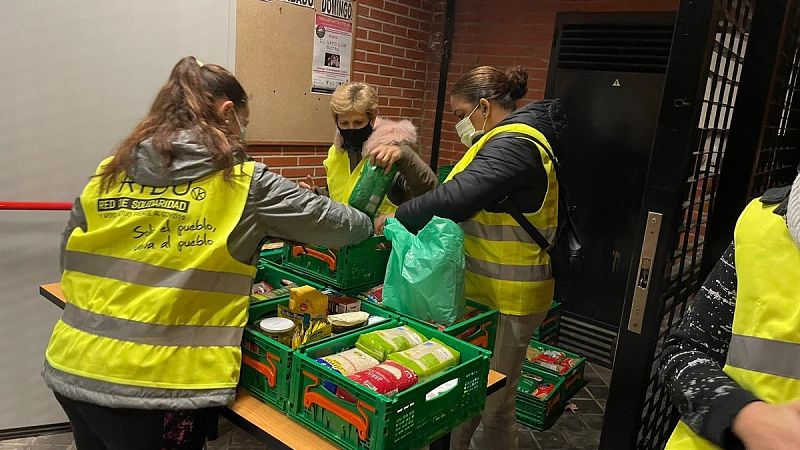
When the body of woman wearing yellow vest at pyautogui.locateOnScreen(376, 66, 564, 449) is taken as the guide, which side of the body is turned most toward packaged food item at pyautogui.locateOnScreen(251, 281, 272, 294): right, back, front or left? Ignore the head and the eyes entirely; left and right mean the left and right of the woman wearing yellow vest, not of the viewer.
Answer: front

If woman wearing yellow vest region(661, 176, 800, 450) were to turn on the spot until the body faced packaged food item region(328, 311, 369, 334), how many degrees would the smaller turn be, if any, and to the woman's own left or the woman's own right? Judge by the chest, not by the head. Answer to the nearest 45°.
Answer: approximately 90° to the woman's own right

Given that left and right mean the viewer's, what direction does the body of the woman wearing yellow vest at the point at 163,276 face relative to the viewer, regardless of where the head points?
facing away from the viewer and to the right of the viewer

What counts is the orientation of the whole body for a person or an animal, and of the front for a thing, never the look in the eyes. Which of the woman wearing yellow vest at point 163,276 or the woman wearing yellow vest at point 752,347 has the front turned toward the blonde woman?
the woman wearing yellow vest at point 163,276

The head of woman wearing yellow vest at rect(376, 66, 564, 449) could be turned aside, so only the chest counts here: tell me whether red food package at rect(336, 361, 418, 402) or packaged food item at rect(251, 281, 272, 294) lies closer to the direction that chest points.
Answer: the packaged food item

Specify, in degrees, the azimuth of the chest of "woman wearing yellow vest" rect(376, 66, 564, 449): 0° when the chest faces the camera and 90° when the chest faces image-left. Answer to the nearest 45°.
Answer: approximately 90°

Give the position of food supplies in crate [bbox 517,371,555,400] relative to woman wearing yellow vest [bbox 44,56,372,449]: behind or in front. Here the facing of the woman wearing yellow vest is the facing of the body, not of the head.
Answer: in front

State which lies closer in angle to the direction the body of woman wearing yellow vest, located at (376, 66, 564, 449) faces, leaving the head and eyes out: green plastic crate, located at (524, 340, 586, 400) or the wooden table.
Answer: the wooden table

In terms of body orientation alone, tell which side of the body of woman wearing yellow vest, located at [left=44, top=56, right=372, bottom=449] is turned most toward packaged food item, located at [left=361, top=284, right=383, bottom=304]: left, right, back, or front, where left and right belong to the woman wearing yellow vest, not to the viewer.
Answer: front
